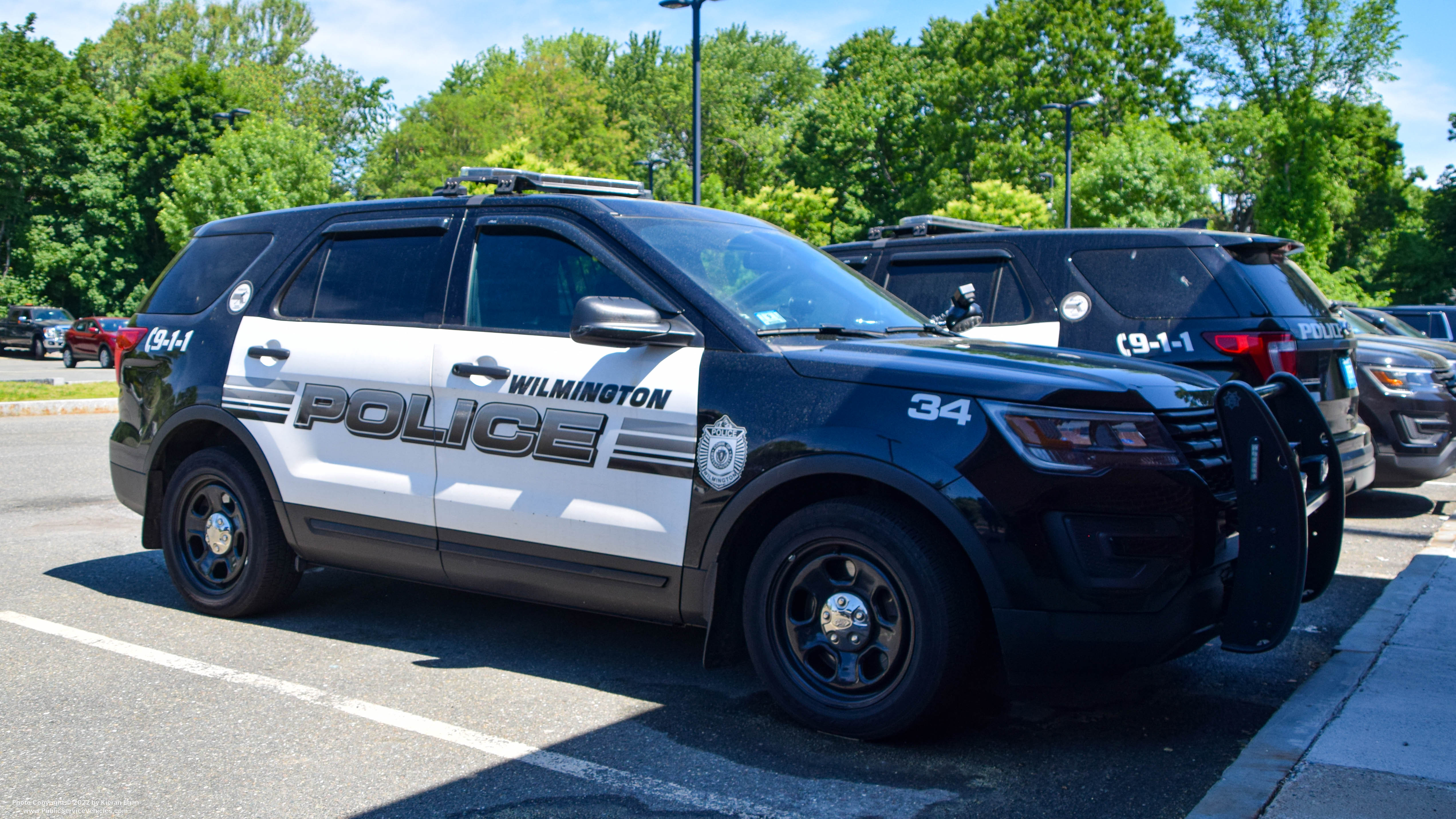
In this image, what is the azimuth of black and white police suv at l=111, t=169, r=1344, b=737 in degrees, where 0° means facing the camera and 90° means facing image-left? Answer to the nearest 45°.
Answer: approximately 315°

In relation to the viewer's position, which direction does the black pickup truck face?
facing the viewer and to the right of the viewer

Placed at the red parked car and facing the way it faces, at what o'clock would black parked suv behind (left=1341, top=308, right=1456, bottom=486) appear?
The black parked suv behind is roughly at 1 o'clock from the red parked car.

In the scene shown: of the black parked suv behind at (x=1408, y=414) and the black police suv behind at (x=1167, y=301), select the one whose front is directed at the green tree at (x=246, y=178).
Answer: the black police suv behind at (x=1167, y=301)

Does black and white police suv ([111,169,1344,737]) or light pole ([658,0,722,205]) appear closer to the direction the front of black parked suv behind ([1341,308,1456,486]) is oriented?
the black and white police suv

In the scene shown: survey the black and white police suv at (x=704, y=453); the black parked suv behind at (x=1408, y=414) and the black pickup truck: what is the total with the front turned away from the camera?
0

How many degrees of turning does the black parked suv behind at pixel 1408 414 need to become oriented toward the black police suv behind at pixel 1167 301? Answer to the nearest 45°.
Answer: approximately 90° to its right

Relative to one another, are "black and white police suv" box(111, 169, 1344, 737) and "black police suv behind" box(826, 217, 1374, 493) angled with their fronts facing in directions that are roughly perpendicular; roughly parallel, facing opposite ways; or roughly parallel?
roughly parallel, facing opposite ways

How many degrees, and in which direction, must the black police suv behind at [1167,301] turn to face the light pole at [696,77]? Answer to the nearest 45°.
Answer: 0° — it already faces it

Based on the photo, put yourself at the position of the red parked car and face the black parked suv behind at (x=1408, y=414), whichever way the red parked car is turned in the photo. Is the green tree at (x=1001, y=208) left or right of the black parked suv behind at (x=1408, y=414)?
left

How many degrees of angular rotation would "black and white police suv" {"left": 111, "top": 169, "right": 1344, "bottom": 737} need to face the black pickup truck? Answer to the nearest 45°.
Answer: approximately 180°
